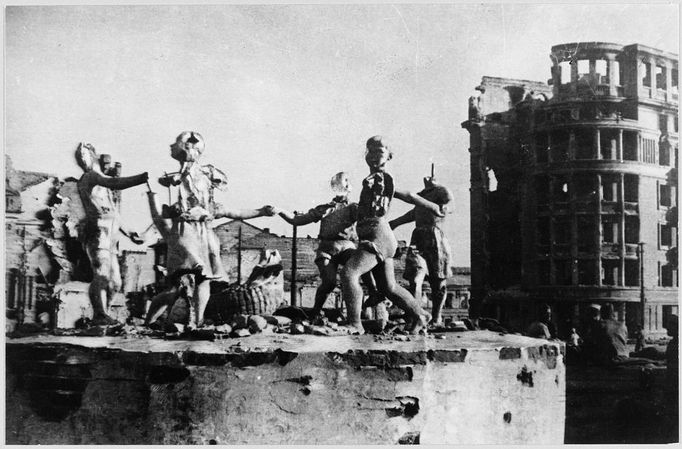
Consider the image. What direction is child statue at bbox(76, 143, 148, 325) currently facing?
to the viewer's right

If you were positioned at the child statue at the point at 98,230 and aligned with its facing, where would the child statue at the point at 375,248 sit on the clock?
the child statue at the point at 375,248 is roughly at 1 o'clock from the child statue at the point at 98,230.

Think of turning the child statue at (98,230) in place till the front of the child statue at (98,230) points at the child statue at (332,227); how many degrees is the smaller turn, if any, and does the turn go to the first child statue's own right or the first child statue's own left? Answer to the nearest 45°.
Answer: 0° — it already faces it

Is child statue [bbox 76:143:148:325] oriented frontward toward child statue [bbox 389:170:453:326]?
yes

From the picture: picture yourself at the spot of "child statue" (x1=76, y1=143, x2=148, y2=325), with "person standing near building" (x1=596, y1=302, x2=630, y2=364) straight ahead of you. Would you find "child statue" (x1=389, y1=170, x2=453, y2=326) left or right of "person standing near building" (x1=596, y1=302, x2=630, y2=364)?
right

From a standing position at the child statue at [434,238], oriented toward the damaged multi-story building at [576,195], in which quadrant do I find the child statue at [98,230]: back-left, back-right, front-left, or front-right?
back-left

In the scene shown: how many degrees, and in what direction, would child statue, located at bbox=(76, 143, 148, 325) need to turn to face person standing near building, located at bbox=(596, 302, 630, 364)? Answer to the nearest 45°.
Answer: approximately 45° to its left
